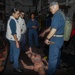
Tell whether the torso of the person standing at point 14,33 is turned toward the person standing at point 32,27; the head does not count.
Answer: no

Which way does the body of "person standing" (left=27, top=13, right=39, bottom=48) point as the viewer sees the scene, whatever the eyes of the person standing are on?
toward the camera

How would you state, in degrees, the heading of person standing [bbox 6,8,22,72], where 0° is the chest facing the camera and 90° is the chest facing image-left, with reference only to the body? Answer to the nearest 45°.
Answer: approximately 270°

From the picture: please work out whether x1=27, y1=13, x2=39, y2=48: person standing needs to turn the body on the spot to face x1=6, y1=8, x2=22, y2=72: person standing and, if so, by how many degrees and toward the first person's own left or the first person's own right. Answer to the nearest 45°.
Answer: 0° — they already face them
